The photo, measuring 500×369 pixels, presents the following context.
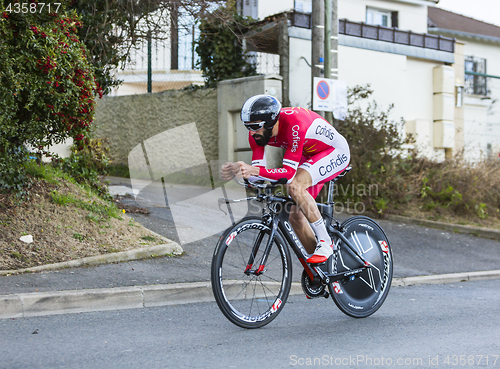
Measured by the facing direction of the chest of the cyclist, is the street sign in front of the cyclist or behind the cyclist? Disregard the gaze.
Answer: behind

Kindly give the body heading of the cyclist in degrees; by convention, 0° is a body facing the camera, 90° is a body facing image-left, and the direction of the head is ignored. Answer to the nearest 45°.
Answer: approximately 45°

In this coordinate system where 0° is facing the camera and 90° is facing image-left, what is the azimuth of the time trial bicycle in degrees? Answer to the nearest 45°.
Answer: approximately 45°

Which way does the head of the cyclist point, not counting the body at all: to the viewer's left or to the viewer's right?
to the viewer's left

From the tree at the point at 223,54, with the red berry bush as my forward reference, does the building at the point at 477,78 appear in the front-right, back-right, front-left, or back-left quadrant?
back-left

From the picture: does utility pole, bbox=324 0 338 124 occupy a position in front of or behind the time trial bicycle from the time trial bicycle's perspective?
behind
